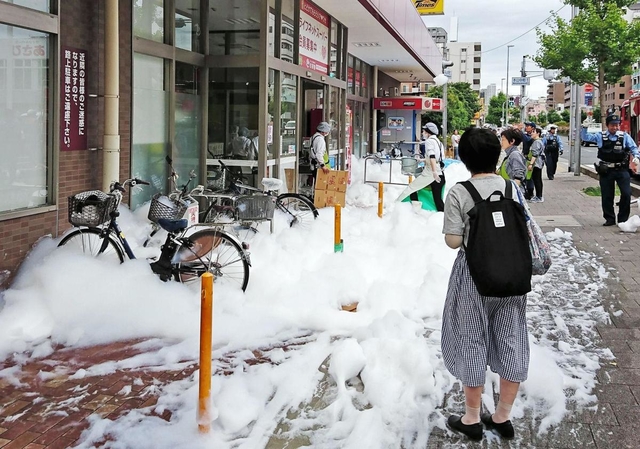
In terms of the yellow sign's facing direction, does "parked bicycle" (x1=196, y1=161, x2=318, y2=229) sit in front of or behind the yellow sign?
in front

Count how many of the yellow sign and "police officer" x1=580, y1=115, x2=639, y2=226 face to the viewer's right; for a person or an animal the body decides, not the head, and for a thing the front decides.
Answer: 0

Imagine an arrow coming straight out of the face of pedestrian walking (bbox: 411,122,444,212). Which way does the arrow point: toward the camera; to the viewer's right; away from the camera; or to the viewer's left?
to the viewer's left

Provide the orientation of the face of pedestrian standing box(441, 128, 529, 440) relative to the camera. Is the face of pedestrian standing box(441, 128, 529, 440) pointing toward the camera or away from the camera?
away from the camera

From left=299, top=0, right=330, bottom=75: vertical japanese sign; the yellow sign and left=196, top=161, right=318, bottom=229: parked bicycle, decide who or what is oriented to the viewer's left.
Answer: the parked bicycle

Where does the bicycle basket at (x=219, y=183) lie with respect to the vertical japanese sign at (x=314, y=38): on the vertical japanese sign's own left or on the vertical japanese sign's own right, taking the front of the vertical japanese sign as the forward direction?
on the vertical japanese sign's own right

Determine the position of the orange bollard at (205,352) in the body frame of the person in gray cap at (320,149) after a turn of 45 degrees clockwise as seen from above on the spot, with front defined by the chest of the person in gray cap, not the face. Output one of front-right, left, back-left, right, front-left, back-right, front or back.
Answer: front-right

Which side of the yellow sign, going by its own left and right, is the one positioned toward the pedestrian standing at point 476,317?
front

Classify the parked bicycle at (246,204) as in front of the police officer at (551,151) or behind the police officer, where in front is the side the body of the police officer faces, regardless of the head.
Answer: in front

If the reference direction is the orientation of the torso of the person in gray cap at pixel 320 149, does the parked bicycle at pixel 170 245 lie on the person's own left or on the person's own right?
on the person's own right
